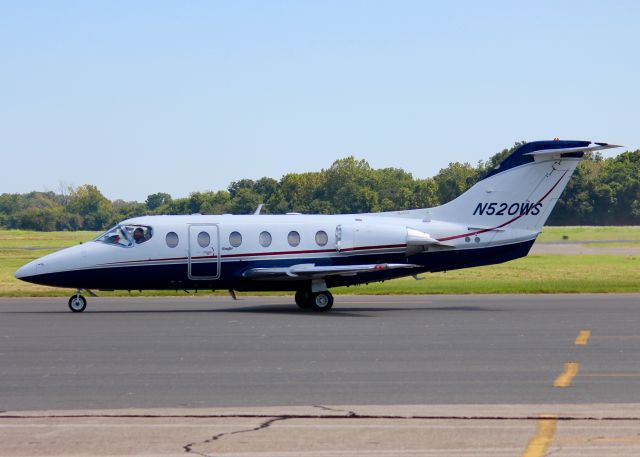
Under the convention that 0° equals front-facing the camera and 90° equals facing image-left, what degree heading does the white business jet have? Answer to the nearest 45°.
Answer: approximately 90°
